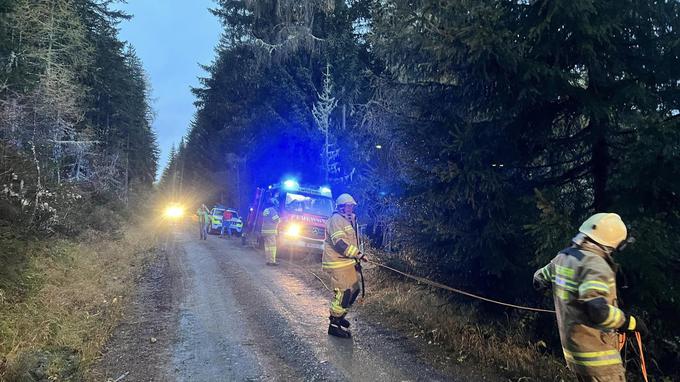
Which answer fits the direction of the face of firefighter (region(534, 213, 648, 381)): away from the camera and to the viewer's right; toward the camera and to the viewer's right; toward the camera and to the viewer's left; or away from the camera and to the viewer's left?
away from the camera and to the viewer's right

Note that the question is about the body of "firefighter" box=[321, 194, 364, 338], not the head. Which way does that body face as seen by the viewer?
to the viewer's right

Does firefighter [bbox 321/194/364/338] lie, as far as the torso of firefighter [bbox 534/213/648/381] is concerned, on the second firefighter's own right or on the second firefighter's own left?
on the second firefighter's own left

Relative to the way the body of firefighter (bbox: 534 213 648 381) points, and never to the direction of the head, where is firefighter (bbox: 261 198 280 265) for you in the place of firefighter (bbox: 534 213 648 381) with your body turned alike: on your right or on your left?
on your left

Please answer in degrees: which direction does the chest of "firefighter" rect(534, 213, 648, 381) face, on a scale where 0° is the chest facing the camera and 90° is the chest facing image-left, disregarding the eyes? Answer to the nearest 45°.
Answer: approximately 225°

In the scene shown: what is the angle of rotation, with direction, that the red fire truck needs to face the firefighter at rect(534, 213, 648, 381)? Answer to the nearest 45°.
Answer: approximately 45° to its right
